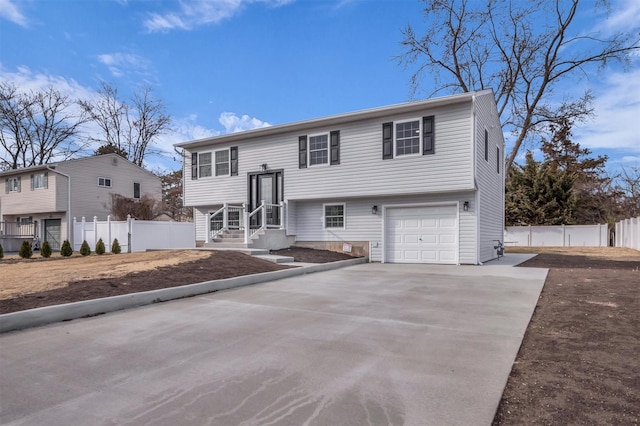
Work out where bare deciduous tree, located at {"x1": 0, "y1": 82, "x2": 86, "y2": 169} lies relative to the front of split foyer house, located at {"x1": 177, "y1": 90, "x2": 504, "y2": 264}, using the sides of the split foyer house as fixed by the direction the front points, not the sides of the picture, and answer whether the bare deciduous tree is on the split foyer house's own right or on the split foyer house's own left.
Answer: on the split foyer house's own right

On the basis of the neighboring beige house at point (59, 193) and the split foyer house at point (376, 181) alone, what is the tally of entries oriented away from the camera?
0

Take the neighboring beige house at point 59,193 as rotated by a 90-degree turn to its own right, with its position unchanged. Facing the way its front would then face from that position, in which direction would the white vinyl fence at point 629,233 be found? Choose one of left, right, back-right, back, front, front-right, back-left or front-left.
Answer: back

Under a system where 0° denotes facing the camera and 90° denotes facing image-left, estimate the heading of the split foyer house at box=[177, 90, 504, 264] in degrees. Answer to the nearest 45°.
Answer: approximately 45°

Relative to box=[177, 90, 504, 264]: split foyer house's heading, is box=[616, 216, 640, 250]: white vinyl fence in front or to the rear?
to the rear

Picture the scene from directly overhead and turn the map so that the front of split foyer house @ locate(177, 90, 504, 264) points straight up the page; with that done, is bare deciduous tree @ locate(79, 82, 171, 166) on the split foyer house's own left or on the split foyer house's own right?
on the split foyer house's own right

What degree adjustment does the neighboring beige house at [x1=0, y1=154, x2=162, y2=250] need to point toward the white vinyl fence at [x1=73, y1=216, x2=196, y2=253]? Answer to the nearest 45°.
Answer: approximately 45° to its left

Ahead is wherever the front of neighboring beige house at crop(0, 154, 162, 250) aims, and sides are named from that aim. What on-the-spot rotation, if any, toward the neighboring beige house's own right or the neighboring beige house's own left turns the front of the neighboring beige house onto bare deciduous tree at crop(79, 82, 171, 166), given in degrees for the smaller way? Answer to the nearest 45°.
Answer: approximately 180°

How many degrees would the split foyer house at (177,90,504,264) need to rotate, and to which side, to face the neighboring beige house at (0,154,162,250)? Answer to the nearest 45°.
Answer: approximately 90° to its right

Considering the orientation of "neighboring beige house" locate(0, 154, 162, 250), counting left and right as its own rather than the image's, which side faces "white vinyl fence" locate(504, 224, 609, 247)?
left
